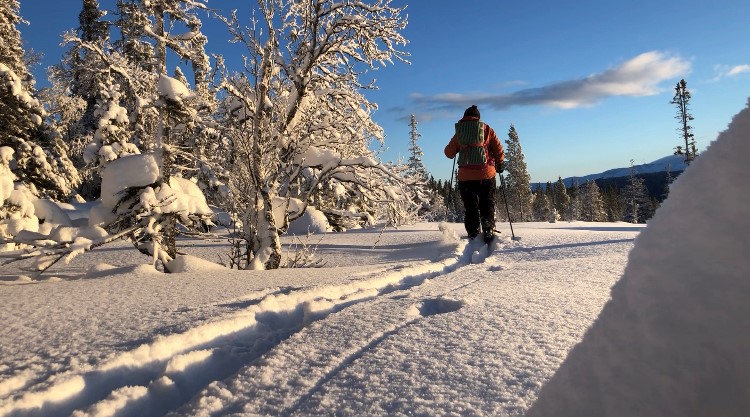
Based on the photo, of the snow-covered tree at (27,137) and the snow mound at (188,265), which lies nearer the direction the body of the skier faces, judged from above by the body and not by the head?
the snow-covered tree

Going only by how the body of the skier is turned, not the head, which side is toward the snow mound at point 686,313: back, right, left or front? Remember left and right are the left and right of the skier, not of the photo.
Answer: back

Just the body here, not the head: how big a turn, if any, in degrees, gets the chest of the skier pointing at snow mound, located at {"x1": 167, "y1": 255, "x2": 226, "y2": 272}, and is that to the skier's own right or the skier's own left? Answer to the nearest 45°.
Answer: approximately 135° to the skier's own left

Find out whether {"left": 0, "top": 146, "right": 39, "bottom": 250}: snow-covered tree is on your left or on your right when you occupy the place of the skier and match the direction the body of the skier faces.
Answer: on your left

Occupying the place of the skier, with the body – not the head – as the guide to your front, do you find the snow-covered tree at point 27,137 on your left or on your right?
on your left

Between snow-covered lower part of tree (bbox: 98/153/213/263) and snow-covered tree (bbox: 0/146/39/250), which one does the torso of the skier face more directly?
the snow-covered tree

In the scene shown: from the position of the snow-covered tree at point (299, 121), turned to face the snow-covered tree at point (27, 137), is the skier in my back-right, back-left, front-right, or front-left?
back-right

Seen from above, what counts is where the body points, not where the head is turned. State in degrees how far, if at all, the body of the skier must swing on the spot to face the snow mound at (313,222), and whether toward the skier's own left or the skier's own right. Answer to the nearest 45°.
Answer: approximately 45° to the skier's own left

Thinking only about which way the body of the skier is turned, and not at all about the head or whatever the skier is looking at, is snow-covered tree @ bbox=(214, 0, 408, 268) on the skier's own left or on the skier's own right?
on the skier's own left

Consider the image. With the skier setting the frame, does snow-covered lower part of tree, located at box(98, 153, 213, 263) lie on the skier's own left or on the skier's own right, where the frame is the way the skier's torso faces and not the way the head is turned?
on the skier's own left

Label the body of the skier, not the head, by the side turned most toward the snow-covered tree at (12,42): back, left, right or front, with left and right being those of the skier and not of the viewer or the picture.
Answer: left

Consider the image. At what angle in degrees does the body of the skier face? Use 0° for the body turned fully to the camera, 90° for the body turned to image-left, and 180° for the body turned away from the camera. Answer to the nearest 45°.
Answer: approximately 180°
